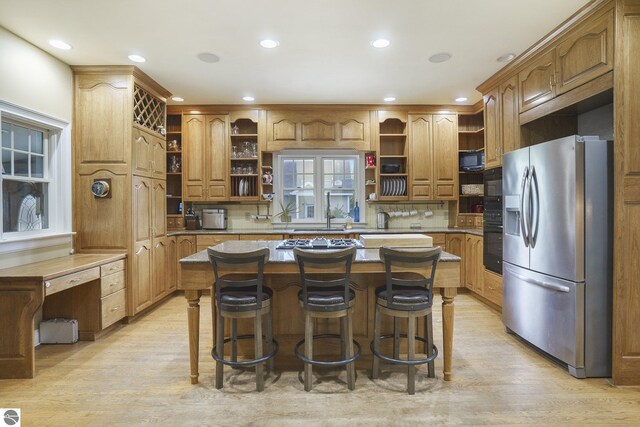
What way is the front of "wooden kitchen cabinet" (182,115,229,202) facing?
toward the camera

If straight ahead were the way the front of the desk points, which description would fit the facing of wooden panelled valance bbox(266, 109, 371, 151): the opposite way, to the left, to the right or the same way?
to the right

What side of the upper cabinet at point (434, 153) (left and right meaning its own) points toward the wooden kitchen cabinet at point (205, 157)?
right

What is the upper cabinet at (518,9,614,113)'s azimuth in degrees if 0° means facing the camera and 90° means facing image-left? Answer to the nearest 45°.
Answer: approximately 45°

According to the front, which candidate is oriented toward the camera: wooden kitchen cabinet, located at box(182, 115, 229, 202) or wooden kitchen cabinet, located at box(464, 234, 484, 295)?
wooden kitchen cabinet, located at box(182, 115, 229, 202)

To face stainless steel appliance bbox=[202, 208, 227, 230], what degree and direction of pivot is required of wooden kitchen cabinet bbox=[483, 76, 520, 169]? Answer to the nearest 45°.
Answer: approximately 45° to its right

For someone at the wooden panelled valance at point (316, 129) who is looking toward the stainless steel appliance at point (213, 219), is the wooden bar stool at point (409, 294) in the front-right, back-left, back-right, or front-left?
back-left

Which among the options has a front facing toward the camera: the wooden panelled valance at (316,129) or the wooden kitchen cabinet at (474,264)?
the wooden panelled valance

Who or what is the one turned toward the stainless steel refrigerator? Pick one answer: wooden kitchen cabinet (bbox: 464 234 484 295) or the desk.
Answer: the desk

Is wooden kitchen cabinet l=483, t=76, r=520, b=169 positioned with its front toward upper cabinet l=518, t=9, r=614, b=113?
no

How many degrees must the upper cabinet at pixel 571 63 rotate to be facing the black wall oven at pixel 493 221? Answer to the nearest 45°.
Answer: approximately 90° to its right

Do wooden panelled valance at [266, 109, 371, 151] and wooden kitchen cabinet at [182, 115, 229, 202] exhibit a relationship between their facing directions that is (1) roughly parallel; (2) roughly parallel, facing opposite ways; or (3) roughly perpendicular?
roughly parallel

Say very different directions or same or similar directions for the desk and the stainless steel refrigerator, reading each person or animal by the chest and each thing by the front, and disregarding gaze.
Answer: very different directions

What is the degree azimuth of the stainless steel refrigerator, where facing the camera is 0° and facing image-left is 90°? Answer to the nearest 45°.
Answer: approximately 45°

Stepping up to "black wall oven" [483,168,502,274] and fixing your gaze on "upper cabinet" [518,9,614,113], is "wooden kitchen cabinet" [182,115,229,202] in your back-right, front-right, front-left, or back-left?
back-right
